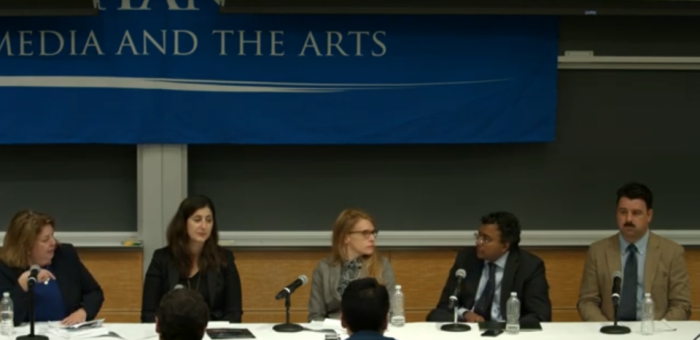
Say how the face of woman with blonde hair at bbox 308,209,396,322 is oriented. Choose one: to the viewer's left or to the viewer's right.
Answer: to the viewer's right

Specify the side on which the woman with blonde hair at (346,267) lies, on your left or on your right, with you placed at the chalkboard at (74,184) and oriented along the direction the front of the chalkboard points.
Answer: on your left

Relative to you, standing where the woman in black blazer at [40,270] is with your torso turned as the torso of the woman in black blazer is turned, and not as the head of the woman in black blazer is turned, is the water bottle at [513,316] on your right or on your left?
on your left

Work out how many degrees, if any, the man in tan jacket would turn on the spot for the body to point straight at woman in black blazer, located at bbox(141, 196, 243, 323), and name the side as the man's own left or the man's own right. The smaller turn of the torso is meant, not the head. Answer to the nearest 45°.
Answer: approximately 90° to the man's own right

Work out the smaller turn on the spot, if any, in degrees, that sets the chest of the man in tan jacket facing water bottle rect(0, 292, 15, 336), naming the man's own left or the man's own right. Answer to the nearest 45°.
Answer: approximately 45° to the man's own right

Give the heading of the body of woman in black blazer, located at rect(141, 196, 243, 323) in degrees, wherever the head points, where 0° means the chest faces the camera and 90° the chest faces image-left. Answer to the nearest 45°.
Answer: approximately 0°

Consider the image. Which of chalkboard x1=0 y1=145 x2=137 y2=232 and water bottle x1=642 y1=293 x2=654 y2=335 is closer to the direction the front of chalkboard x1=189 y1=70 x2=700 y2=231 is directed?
the water bottle
